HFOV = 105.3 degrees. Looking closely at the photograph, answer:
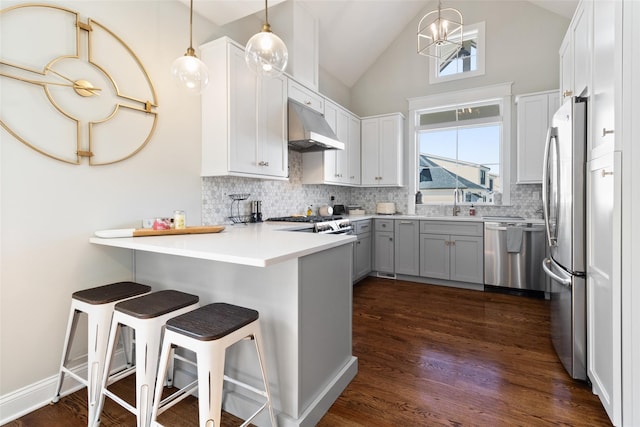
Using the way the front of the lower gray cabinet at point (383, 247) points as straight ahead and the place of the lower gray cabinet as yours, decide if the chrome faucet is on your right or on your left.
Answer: on your left

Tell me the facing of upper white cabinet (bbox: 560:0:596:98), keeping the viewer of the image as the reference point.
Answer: facing to the left of the viewer

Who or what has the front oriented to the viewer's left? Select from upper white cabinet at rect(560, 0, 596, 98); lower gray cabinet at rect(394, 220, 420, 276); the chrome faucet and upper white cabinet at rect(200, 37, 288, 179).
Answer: upper white cabinet at rect(560, 0, 596, 98)

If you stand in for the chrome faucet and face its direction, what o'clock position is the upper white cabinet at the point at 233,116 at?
The upper white cabinet is roughly at 1 o'clock from the chrome faucet.

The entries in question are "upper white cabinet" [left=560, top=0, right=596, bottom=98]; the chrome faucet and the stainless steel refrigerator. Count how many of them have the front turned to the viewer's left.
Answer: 2

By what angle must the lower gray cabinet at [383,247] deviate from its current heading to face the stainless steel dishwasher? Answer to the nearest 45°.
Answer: approximately 90° to its left

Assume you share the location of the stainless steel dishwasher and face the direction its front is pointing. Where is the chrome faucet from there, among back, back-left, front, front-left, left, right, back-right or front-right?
back-right

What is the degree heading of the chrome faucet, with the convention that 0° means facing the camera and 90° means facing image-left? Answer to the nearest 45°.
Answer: approximately 0°
